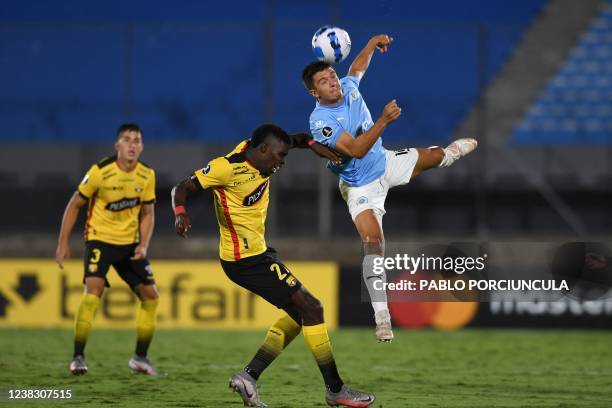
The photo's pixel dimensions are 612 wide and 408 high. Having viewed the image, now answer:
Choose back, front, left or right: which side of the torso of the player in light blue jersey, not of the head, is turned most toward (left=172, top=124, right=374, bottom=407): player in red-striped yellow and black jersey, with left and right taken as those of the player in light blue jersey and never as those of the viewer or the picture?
right

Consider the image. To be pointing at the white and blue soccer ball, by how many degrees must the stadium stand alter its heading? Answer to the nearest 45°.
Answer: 0° — it already faces it

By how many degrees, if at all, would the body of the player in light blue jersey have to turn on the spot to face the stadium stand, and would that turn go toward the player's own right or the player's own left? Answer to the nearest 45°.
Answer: approximately 135° to the player's own left
